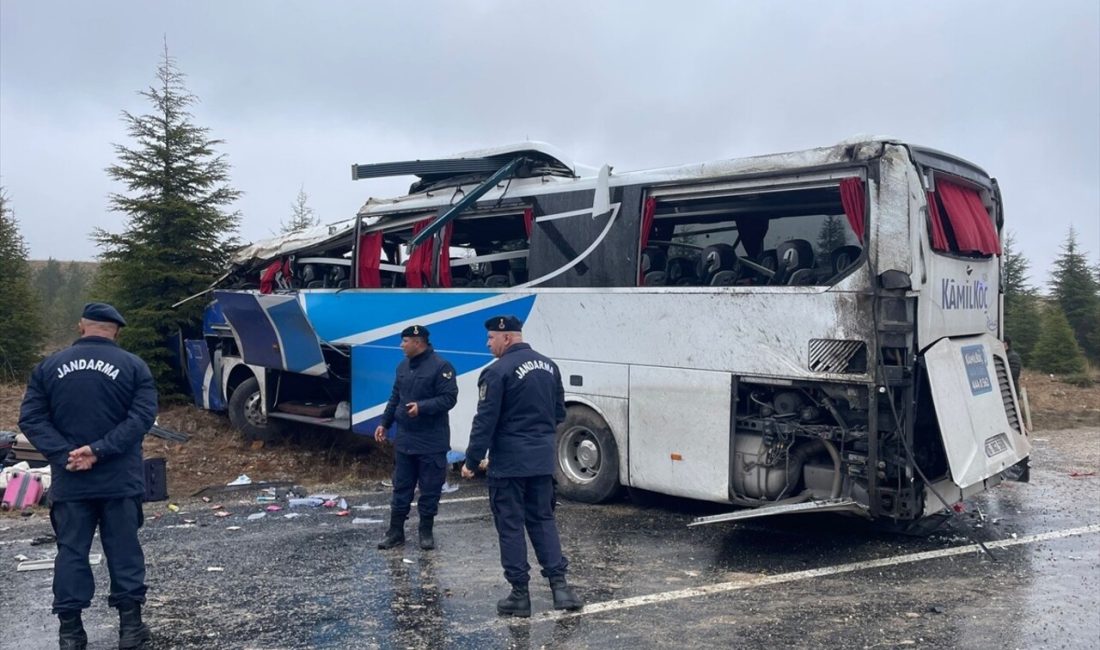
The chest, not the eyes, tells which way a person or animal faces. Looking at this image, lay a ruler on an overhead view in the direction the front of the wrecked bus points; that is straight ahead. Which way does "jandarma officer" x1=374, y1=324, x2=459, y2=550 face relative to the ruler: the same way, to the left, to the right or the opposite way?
to the left

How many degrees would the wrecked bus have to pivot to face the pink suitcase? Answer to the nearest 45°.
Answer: approximately 45° to its left

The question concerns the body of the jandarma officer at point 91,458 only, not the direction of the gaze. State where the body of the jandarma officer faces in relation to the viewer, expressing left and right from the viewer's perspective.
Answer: facing away from the viewer

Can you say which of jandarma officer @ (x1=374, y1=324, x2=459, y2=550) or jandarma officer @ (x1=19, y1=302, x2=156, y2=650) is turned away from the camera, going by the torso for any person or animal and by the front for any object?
jandarma officer @ (x1=19, y1=302, x2=156, y2=650)

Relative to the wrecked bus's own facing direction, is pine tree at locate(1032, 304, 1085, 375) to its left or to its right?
on its right

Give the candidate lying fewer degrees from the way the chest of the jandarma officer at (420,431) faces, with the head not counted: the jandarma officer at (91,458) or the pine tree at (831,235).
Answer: the jandarma officer

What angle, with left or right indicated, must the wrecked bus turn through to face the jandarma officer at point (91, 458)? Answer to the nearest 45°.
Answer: approximately 90° to its left

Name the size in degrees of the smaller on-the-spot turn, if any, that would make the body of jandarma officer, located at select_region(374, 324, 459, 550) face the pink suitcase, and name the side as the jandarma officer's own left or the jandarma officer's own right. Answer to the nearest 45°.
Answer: approximately 90° to the jandarma officer's own right

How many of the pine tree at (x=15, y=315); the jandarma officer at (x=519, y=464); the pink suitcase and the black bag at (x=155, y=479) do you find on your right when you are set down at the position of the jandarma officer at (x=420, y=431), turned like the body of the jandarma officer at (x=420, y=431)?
3

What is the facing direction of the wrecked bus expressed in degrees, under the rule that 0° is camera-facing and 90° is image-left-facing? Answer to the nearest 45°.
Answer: approximately 135°

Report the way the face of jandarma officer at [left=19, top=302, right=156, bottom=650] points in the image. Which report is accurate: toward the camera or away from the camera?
away from the camera

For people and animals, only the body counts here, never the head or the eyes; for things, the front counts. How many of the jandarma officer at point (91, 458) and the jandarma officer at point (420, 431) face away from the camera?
1

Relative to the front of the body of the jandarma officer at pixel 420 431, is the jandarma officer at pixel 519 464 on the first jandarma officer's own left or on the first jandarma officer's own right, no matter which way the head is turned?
on the first jandarma officer's own left

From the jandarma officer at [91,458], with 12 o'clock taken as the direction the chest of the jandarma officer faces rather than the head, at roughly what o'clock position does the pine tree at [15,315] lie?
The pine tree is roughly at 12 o'clock from the jandarma officer.
